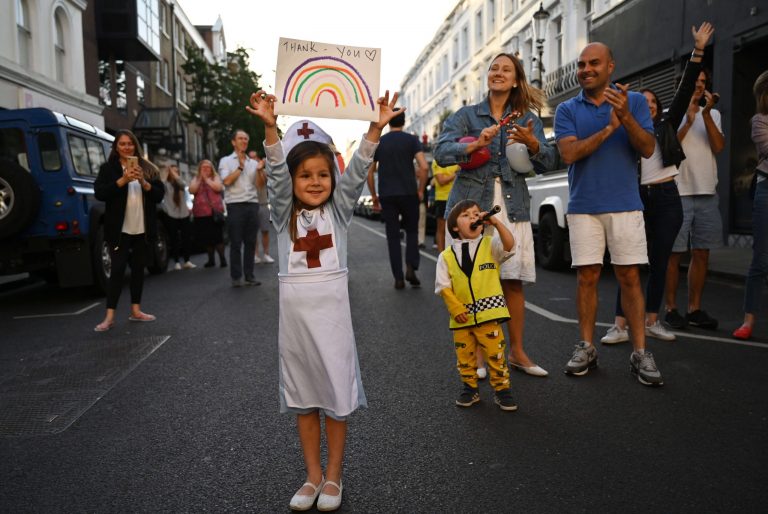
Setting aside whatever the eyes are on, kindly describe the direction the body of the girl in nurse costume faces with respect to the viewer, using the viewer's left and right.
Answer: facing the viewer

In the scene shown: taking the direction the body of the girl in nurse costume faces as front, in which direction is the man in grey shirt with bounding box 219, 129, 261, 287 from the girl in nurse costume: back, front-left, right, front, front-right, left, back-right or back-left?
back

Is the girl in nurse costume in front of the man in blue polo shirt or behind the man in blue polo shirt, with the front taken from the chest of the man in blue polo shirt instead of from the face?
in front

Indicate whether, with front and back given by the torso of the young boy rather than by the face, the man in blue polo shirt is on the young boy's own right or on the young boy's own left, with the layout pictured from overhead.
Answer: on the young boy's own left

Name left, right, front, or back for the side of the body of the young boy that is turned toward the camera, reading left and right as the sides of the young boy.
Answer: front

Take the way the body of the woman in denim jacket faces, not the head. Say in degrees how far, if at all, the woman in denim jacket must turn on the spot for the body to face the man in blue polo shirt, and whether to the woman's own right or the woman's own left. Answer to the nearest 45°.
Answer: approximately 90° to the woman's own left

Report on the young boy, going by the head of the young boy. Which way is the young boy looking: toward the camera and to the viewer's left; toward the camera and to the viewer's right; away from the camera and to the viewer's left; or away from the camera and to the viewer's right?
toward the camera and to the viewer's right

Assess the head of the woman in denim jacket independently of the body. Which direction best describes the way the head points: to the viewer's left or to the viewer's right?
to the viewer's left

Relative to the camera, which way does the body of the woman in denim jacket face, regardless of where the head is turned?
toward the camera

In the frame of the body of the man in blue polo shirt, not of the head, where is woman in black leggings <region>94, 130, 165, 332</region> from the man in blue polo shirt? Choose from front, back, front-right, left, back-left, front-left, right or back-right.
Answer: right
